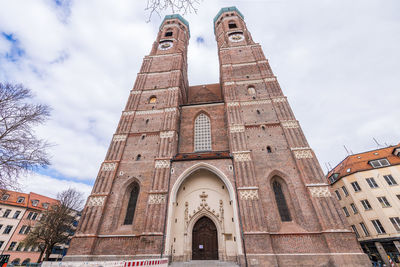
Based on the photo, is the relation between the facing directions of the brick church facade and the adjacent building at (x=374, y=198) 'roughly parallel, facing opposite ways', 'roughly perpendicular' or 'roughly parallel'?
roughly perpendicular

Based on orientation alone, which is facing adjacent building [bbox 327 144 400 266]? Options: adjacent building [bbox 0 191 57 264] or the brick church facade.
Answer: adjacent building [bbox 0 191 57 264]

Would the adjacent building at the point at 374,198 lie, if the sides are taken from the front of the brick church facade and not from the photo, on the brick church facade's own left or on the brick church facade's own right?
on the brick church facade's own left

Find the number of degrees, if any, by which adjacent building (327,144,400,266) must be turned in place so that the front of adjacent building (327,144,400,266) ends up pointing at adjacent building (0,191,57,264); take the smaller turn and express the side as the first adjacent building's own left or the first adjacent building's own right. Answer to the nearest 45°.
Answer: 0° — it already faces it

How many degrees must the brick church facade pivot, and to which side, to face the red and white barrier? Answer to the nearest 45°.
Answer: approximately 45° to its right

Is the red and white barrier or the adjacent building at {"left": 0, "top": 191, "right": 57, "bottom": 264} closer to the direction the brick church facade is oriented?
the red and white barrier

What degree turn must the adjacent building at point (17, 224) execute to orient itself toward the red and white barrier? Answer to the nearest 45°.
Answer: approximately 45° to its right

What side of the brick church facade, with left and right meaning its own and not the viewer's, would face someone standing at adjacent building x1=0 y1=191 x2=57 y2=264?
right

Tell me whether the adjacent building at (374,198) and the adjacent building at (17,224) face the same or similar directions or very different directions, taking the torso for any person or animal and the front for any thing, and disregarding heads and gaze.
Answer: very different directions

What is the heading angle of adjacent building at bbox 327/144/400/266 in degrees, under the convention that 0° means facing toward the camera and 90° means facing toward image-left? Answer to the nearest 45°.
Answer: approximately 45°
